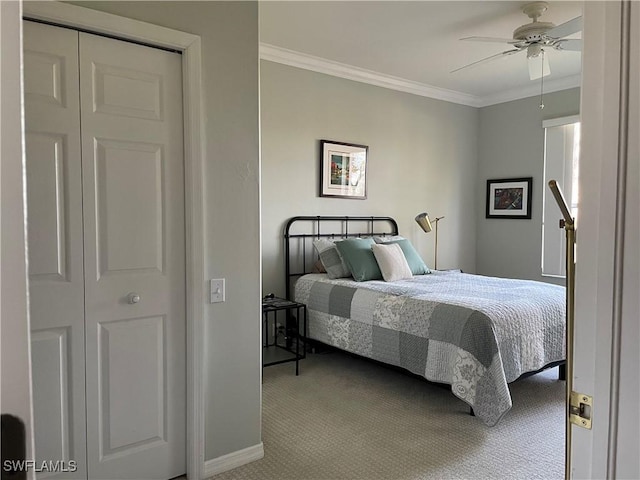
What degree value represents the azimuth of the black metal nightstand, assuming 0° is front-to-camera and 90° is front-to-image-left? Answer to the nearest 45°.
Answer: approximately 315°

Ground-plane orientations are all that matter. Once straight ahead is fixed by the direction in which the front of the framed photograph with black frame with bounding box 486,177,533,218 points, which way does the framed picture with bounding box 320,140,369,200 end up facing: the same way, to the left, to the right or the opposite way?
to the left

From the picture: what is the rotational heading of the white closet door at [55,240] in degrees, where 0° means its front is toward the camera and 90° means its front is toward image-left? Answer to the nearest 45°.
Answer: approximately 315°

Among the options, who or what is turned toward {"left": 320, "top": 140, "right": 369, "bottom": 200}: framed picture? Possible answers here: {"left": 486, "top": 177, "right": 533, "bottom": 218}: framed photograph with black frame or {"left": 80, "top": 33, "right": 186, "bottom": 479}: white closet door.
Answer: the framed photograph with black frame

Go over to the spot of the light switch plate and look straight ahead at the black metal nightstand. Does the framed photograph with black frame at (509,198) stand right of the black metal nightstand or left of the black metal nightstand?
right

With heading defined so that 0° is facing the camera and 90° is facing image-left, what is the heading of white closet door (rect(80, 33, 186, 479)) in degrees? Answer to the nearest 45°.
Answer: approximately 315°

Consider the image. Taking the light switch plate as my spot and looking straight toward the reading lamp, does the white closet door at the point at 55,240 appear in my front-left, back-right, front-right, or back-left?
back-left

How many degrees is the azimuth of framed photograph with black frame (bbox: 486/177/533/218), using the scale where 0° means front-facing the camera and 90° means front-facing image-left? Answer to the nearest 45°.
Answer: approximately 45°

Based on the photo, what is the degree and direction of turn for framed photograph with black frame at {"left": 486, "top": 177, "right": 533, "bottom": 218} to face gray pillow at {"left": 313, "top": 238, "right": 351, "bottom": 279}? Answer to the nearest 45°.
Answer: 0° — it already faces it

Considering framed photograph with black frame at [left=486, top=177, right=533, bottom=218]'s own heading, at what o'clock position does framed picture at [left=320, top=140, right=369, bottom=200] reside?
The framed picture is roughly at 12 o'clock from the framed photograph with black frame.

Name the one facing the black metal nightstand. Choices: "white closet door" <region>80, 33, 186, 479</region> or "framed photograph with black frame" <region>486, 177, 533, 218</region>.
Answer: the framed photograph with black frame

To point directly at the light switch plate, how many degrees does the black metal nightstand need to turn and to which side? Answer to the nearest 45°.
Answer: approximately 45° to its right
